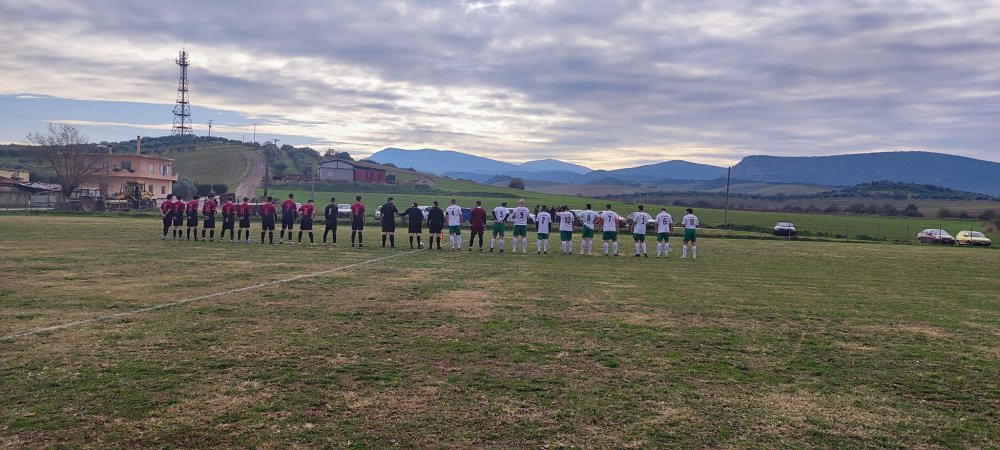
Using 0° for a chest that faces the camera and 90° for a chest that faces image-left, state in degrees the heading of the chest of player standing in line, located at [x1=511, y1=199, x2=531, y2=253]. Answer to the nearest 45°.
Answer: approximately 180°

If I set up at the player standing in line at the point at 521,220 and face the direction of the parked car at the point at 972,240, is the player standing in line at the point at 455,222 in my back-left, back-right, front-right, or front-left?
back-left

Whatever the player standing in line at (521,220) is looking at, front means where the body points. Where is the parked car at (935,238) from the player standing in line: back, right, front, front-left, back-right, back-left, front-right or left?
front-right

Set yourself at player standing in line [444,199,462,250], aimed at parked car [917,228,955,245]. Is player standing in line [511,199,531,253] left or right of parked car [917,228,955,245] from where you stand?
right

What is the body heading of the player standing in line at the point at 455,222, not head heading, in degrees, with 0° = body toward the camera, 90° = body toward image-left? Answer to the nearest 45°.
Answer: approximately 180°

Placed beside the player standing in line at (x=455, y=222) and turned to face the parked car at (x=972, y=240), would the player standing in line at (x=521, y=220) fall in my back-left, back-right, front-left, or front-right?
front-right

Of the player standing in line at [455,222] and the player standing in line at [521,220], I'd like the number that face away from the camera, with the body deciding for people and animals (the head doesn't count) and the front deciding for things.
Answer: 2

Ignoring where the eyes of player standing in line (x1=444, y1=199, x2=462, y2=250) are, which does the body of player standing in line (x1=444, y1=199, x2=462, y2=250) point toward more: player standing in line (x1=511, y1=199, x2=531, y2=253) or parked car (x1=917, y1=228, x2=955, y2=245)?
the parked car

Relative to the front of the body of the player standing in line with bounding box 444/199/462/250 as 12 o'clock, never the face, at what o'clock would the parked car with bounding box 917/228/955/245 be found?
The parked car is roughly at 2 o'clock from the player standing in line.

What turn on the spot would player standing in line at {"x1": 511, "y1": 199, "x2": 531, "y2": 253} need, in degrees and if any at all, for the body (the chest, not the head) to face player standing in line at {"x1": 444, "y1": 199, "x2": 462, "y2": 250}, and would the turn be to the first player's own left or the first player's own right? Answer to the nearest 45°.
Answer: approximately 90° to the first player's own left

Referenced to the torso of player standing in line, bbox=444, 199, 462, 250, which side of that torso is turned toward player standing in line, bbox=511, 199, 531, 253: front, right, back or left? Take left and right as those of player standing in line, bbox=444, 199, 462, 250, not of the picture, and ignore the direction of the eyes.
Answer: right

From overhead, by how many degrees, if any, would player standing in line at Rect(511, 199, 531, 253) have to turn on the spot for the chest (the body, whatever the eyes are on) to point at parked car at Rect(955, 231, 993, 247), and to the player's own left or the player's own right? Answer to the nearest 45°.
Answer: approximately 45° to the player's own right

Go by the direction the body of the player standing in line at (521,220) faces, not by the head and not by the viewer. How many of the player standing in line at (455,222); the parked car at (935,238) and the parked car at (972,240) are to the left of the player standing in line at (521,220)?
1
